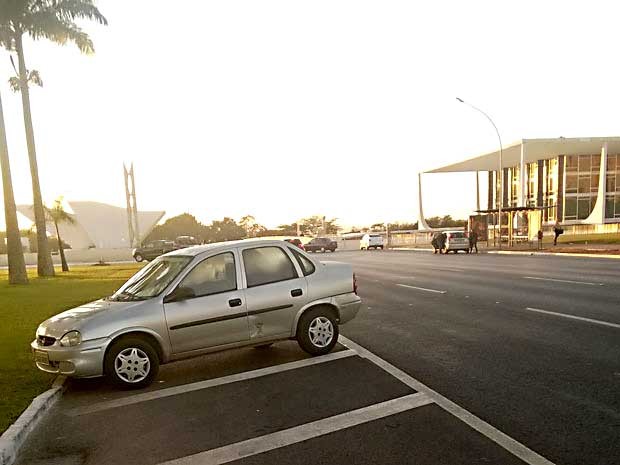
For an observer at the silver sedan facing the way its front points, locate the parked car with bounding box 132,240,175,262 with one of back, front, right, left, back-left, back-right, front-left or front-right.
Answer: back-right

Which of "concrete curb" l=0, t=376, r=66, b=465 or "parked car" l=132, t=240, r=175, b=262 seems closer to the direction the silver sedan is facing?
the concrete curb

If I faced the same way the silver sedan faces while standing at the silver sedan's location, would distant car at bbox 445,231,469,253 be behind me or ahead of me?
behind

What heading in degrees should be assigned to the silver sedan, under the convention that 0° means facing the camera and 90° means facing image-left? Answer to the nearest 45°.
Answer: approximately 45°

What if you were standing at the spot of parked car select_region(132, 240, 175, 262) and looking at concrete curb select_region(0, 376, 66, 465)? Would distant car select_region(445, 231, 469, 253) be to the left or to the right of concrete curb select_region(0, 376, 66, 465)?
left

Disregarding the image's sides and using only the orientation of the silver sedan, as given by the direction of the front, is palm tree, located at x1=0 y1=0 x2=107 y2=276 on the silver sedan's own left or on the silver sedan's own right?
on the silver sedan's own right

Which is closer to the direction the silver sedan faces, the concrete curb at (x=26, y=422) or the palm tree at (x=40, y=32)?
the concrete curb

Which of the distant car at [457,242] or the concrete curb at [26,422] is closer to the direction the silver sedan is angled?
the concrete curb
